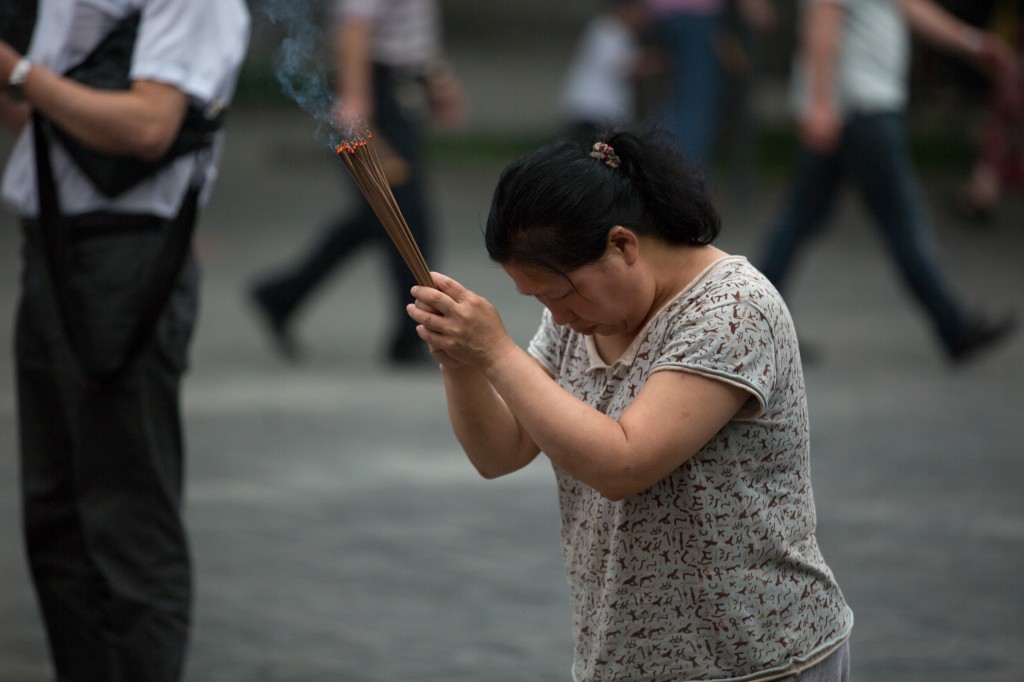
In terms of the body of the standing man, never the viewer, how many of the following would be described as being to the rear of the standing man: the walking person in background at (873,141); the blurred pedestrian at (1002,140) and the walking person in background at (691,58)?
3

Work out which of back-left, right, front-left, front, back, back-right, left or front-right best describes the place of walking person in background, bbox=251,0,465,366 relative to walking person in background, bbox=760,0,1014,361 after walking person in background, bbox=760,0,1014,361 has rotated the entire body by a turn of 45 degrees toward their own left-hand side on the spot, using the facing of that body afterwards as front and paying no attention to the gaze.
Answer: back-left

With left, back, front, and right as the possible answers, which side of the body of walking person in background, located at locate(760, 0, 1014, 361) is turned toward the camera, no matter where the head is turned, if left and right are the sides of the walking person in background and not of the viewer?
right

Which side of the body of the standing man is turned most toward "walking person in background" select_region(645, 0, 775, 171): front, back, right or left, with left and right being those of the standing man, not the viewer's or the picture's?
back
